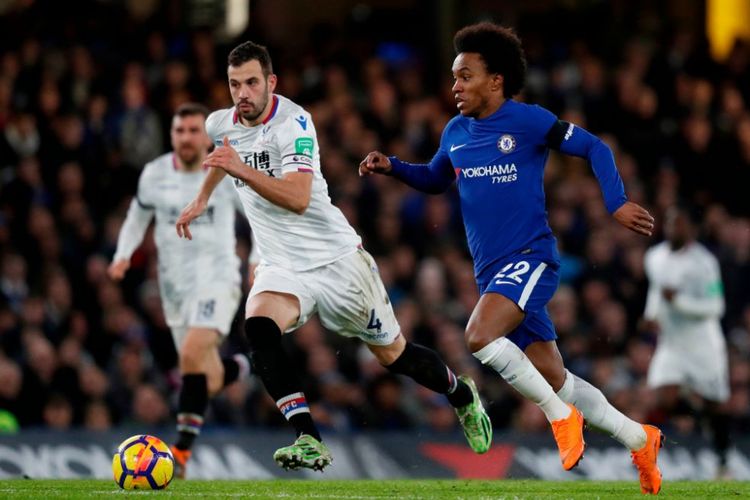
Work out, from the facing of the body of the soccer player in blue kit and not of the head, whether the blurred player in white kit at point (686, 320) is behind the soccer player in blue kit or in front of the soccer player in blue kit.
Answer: behind

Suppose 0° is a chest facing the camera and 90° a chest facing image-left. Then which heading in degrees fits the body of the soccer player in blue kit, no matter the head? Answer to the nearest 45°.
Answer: approximately 45°

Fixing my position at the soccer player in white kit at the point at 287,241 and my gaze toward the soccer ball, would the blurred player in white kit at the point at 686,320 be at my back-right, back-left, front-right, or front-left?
back-right

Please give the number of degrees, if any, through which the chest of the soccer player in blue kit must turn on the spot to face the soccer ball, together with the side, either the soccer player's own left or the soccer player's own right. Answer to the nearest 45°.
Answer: approximately 45° to the soccer player's own right

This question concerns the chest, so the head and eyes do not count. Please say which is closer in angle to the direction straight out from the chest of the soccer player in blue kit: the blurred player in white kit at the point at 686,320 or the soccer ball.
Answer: the soccer ball

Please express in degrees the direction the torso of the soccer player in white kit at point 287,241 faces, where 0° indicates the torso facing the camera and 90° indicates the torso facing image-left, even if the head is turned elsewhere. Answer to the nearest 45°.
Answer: approximately 45°
